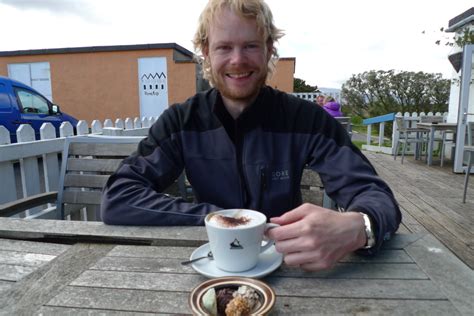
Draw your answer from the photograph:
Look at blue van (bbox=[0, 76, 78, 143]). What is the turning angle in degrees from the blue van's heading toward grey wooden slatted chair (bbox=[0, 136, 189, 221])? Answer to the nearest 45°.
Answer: approximately 90° to its right

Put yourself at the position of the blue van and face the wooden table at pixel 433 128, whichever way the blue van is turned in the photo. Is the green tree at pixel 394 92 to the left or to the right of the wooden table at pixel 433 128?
left

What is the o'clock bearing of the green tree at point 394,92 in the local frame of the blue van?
The green tree is roughly at 12 o'clock from the blue van.

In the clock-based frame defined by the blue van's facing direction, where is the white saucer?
The white saucer is roughly at 3 o'clock from the blue van.

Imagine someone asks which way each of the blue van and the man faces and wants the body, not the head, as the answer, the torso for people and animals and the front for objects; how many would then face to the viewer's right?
1

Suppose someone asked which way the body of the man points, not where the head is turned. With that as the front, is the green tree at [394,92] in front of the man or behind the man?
behind

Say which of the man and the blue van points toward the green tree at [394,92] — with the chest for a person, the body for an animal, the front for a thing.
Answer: the blue van

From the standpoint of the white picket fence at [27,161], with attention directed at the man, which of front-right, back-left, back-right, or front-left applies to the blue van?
back-left

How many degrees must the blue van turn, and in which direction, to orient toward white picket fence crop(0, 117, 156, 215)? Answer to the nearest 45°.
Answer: approximately 90° to its right

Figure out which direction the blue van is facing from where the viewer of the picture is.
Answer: facing to the right of the viewer

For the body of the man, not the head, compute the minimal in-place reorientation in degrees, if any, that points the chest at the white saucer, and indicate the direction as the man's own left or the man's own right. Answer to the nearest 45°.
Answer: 0° — they already face it

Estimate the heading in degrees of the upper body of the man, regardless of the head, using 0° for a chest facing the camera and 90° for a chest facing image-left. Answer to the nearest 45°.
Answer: approximately 0°

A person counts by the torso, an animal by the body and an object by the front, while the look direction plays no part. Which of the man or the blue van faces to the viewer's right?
the blue van

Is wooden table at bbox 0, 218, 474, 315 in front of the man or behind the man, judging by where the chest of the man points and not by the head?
in front

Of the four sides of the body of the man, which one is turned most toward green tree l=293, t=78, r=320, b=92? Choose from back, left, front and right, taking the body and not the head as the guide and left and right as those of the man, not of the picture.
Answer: back

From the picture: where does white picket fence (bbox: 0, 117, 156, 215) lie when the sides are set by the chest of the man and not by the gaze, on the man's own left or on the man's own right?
on the man's own right
